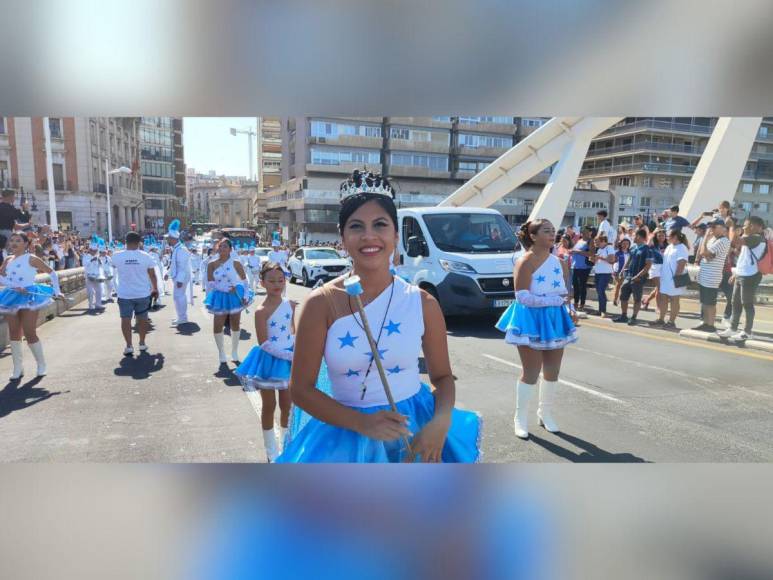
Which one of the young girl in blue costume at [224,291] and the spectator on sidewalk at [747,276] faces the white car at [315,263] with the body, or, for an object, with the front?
the spectator on sidewalk

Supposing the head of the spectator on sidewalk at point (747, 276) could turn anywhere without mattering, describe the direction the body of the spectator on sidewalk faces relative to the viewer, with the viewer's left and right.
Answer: facing to the left of the viewer

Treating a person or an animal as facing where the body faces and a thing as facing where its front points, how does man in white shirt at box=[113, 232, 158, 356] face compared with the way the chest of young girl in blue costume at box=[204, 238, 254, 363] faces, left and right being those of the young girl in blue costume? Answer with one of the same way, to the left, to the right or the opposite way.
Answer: the opposite way

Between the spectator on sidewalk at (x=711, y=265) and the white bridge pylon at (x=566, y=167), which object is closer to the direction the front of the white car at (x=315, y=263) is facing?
the spectator on sidewalk

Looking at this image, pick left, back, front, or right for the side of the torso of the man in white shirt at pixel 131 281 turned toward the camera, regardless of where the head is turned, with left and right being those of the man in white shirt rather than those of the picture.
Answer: back

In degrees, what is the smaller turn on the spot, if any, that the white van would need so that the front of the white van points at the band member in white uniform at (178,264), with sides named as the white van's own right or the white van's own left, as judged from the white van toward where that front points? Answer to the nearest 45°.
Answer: approximately 135° to the white van's own right

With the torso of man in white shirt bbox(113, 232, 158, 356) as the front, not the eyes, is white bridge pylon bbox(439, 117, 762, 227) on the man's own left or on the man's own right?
on the man's own right

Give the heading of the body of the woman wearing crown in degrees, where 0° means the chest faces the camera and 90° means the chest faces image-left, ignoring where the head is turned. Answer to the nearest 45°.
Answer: approximately 0°
